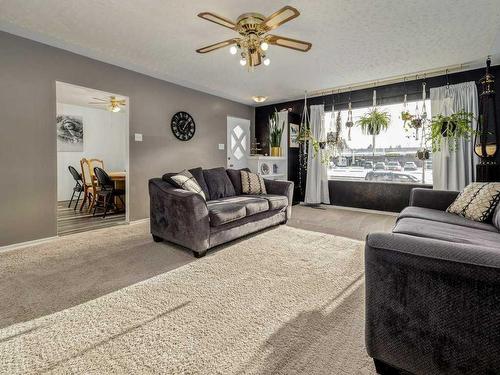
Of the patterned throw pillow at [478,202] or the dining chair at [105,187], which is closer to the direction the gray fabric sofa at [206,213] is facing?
the patterned throw pillow

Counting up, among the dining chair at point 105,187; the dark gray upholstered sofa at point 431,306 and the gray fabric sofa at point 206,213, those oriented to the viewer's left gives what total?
1

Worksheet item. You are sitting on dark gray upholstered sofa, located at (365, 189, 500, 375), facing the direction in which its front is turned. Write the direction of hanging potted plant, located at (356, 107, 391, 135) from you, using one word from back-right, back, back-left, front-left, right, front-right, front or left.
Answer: right

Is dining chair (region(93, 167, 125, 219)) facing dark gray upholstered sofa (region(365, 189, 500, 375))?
no

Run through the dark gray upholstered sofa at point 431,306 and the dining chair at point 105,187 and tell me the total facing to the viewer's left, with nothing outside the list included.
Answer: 1

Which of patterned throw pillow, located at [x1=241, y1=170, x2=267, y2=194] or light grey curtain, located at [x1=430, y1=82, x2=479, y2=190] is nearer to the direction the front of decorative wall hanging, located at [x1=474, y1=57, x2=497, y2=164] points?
the patterned throw pillow

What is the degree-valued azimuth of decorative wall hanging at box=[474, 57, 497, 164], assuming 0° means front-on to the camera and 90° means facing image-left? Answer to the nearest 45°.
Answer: approximately 45°

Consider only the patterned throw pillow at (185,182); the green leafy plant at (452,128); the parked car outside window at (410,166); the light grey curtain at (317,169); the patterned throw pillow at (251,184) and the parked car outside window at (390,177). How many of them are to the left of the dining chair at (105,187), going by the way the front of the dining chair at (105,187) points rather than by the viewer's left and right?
0

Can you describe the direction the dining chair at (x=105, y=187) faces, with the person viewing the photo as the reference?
facing away from the viewer and to the right of the viewer

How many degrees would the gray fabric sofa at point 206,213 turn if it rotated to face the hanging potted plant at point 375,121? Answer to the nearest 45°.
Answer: approximately 90° to its left

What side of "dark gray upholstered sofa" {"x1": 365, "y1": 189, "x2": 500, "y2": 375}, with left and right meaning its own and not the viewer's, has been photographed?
left

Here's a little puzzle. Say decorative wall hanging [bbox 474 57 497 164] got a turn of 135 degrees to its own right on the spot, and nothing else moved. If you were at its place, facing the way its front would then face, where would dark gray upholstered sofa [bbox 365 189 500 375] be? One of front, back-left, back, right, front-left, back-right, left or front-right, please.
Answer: back

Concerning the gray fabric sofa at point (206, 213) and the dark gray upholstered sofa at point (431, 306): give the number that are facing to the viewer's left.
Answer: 1

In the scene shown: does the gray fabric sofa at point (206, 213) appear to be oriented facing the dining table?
no
